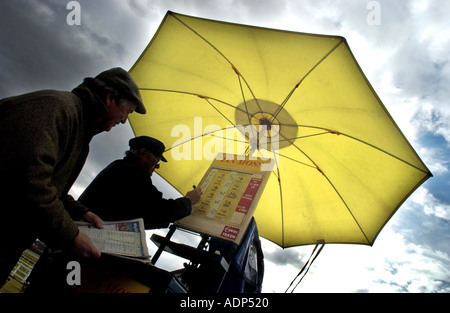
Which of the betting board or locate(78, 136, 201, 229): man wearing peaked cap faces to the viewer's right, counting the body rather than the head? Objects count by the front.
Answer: the man wearing peaked cap

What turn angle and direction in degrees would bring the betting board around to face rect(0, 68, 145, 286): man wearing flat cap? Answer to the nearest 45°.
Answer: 0° — it already faces them

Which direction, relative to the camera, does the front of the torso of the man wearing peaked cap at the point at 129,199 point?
to the viewer's right

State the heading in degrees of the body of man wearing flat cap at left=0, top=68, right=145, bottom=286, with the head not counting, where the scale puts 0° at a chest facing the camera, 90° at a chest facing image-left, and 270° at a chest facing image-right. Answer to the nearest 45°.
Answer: approximately 270°

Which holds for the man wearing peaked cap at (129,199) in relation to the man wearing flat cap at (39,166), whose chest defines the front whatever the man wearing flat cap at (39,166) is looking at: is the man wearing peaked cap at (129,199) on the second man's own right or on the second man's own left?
on the second man's own left

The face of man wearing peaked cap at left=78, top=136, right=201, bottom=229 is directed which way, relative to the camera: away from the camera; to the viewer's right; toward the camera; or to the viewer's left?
to the viewer's right

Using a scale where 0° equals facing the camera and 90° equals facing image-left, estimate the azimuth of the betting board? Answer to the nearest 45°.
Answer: approximately 45°

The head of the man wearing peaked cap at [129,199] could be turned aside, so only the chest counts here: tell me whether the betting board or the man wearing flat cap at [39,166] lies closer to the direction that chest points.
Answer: the betting board

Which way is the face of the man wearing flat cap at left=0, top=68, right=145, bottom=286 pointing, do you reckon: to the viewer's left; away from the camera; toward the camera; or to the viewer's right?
to the viewer's right

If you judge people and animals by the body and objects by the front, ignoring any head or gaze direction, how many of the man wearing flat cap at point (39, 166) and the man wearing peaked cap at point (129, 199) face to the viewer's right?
2
